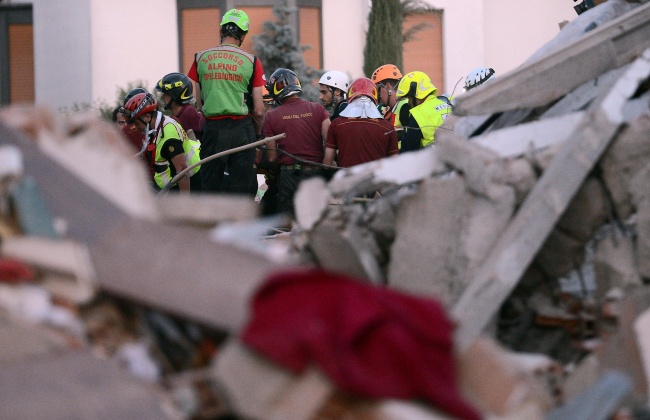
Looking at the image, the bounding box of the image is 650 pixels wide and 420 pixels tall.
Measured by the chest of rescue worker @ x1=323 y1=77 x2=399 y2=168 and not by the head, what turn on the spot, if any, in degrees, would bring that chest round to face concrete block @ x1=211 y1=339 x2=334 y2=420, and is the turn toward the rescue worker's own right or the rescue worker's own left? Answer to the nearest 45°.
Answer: approximately 180°

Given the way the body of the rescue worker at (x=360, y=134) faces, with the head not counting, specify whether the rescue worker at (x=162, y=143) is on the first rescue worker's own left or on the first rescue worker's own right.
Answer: on the first rescue worker's own left

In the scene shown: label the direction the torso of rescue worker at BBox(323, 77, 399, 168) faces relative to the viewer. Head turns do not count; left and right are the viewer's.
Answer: facing away from the viewer

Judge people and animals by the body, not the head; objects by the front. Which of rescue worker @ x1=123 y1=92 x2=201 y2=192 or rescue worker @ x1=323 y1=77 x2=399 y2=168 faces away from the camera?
rescue worker @ x1=323 y1=77 x2=399 y2=168

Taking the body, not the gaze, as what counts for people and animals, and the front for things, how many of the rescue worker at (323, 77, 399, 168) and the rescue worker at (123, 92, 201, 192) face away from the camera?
1

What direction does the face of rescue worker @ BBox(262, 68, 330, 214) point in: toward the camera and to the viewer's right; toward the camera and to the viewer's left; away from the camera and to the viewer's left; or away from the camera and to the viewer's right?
away from the camera and to the viewer's left

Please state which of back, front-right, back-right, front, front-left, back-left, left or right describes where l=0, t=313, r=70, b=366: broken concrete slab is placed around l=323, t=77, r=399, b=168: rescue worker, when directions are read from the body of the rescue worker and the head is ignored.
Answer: back

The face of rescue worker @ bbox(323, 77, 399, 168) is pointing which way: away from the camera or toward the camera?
away from the camera

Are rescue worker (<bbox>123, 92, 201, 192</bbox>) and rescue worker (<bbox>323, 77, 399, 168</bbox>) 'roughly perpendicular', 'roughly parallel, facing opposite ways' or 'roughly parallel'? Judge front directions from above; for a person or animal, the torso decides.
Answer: roughly perpendicular

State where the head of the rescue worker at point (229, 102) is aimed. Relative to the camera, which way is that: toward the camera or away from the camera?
away from the camera
